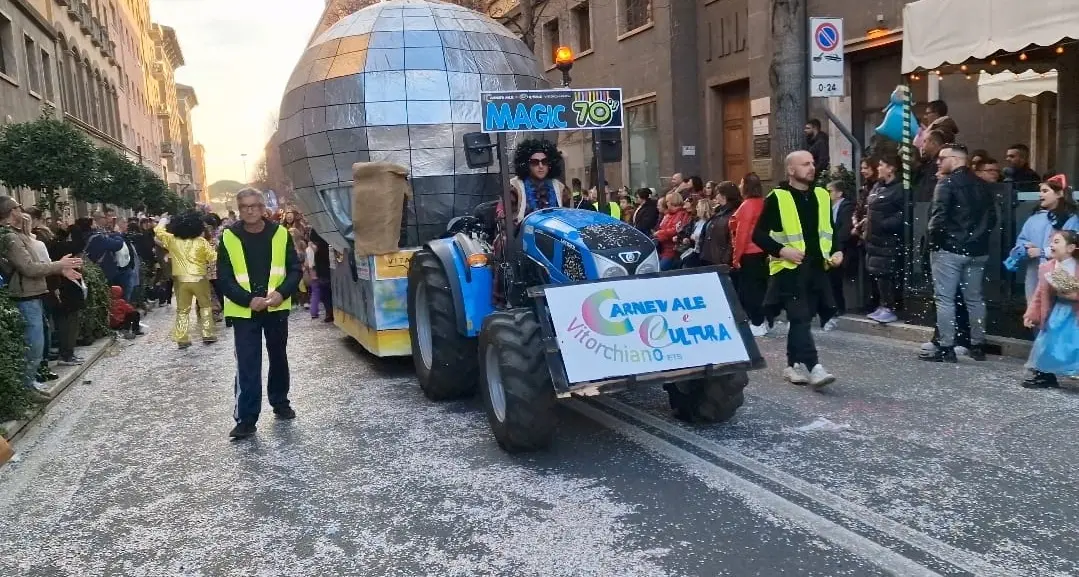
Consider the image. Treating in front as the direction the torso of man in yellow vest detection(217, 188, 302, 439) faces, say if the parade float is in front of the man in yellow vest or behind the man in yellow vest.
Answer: behind

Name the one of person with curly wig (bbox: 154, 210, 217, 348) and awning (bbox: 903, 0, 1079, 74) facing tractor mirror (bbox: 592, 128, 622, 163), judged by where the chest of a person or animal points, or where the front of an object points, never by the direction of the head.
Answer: the awning

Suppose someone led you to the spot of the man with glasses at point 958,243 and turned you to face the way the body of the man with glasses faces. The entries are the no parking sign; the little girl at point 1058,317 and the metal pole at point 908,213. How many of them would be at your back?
1

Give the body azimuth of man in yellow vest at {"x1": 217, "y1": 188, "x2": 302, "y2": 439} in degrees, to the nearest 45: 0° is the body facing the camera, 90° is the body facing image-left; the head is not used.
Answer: approximately 0°

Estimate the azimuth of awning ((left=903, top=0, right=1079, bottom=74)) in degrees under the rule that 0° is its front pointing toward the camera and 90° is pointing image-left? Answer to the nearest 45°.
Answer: approximately 45°

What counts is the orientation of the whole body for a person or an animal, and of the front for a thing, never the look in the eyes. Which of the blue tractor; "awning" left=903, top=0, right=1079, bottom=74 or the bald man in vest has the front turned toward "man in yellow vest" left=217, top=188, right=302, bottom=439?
the awning
